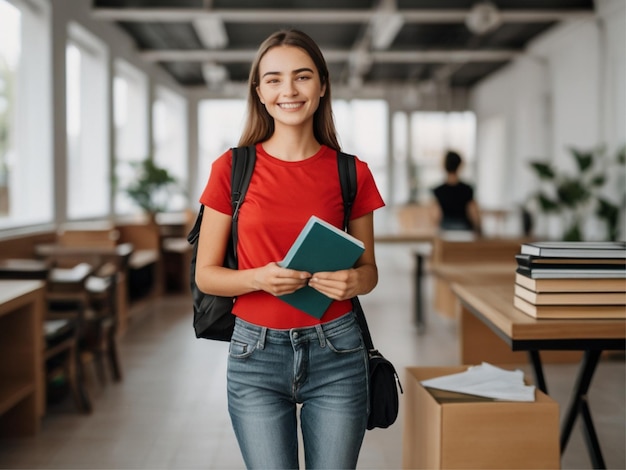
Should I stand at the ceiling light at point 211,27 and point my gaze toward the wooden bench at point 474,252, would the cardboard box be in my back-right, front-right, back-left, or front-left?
front-right

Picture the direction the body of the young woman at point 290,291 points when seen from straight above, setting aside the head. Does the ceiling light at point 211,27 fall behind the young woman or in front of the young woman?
behind

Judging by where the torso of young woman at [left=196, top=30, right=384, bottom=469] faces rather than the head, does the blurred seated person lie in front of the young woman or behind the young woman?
behind

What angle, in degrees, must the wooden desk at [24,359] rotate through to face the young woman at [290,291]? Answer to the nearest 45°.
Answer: approximately 45° to its right

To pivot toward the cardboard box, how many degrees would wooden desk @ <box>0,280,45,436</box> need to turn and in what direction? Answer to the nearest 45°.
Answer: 0° — it already faces it

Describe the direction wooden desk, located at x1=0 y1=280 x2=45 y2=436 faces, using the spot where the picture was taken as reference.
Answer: facing the viewer and to the right of the viewer

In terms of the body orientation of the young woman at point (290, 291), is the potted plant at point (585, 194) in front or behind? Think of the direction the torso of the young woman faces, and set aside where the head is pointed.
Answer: behind

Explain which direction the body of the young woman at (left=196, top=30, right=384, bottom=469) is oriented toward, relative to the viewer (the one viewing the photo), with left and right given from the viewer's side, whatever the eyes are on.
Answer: facing the viewer

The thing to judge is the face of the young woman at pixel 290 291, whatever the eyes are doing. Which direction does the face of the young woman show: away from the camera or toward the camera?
toward the camera

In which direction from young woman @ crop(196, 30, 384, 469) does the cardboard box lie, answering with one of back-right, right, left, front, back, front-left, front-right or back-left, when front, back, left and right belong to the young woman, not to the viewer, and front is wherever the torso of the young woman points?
back-left

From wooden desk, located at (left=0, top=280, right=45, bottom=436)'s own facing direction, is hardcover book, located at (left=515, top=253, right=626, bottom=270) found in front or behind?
in front

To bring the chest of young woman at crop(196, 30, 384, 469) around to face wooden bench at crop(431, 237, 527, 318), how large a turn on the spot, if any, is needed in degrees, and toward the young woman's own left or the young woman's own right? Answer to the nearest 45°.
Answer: approximately 180°

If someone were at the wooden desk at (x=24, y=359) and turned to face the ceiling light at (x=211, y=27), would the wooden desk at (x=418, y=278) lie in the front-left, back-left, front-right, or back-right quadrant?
front-right

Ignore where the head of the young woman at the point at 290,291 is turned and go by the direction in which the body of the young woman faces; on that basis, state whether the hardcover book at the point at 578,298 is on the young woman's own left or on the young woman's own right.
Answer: on the young woman's own left

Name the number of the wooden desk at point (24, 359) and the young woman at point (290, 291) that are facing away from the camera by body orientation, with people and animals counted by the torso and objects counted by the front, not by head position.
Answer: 0
